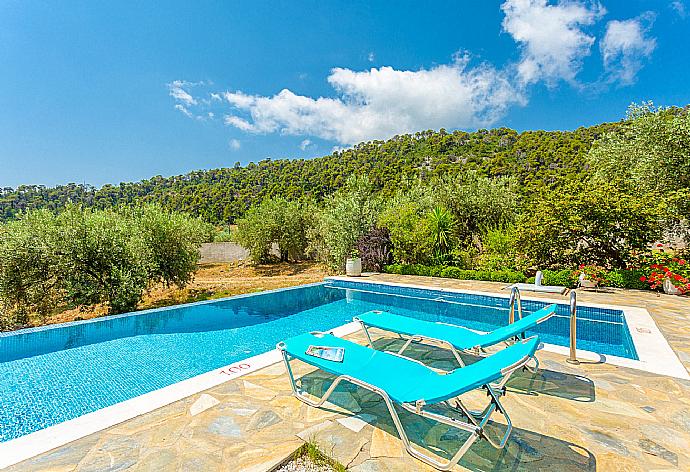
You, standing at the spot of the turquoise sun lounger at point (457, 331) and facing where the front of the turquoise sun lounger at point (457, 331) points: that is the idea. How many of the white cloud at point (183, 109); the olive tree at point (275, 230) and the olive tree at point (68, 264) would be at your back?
0

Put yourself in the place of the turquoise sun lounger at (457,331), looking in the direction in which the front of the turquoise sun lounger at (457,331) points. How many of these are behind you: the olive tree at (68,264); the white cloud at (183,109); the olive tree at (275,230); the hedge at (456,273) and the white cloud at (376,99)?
0

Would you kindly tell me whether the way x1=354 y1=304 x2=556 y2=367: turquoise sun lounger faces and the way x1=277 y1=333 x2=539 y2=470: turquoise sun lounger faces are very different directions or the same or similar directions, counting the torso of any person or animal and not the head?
same or similar directions

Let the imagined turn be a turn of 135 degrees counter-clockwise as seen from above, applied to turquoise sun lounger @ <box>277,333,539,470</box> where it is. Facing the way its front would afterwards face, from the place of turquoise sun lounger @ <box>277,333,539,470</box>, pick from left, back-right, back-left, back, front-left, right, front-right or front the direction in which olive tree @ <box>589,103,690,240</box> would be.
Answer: back-left

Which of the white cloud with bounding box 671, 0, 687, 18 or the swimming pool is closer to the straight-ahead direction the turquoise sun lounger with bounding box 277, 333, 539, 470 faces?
the swimming pool

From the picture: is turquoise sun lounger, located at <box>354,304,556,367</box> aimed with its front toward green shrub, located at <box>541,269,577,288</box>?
no

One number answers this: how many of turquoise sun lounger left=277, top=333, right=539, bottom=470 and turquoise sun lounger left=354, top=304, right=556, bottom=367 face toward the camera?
0

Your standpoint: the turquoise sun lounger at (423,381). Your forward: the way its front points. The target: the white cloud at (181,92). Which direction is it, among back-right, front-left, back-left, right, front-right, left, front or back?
front

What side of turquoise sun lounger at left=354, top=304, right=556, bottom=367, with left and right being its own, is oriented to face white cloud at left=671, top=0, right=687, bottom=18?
right

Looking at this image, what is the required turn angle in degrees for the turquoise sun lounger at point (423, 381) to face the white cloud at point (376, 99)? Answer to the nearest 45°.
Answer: approximately 45° to its right

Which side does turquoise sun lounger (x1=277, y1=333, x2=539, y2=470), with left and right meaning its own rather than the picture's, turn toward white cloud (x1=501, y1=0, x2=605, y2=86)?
right

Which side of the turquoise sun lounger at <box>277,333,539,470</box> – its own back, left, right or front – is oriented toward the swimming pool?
front

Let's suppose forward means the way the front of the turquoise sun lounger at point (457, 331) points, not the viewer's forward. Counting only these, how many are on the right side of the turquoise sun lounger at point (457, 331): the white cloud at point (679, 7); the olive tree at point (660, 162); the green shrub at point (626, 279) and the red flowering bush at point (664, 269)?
4

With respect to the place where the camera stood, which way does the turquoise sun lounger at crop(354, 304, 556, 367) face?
facing away from the viewer and to the left of the viewer

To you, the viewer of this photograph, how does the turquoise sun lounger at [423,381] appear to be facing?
facing away from the viewer and to the left of the viewer
